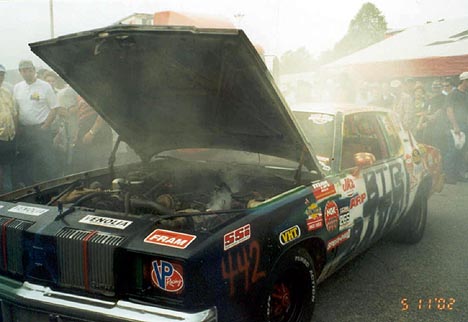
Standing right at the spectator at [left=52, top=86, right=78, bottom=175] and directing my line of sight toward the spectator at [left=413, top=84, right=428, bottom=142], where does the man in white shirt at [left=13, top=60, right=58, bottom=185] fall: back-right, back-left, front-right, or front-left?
back-right

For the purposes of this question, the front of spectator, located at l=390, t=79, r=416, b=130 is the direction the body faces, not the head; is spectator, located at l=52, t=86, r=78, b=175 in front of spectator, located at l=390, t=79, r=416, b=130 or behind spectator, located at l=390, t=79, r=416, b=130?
in front

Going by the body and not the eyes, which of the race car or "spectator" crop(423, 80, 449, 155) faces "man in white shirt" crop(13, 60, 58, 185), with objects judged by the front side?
the spectator

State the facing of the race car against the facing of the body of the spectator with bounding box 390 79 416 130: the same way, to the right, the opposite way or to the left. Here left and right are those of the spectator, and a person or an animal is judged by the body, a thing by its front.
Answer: the same way

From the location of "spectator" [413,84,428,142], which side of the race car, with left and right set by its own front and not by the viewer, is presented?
back

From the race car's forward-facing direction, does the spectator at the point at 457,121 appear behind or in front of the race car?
behind

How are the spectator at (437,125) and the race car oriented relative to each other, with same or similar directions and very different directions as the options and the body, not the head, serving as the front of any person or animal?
same or similar directions

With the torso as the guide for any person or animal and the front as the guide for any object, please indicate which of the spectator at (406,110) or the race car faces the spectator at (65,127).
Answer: the spectator at (406,110)

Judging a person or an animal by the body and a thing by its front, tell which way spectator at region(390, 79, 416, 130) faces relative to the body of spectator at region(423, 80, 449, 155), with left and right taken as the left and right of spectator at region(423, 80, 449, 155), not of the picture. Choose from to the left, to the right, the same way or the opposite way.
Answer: the same way

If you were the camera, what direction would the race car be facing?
facing the viewer and to the left of the viewer

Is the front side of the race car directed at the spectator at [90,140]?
no

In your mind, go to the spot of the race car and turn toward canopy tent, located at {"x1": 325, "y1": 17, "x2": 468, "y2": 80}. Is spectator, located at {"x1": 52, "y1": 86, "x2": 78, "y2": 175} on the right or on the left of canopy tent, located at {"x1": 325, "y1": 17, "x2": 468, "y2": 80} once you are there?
left

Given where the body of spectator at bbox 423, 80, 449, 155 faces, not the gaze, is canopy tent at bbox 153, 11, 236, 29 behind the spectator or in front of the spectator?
in front

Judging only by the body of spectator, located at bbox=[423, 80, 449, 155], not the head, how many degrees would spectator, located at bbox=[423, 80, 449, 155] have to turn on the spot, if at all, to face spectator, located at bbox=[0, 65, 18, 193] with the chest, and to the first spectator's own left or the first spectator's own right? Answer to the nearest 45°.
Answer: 0° — they already face them

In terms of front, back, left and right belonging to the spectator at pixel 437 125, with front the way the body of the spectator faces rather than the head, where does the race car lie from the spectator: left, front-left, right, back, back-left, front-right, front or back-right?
front-left
